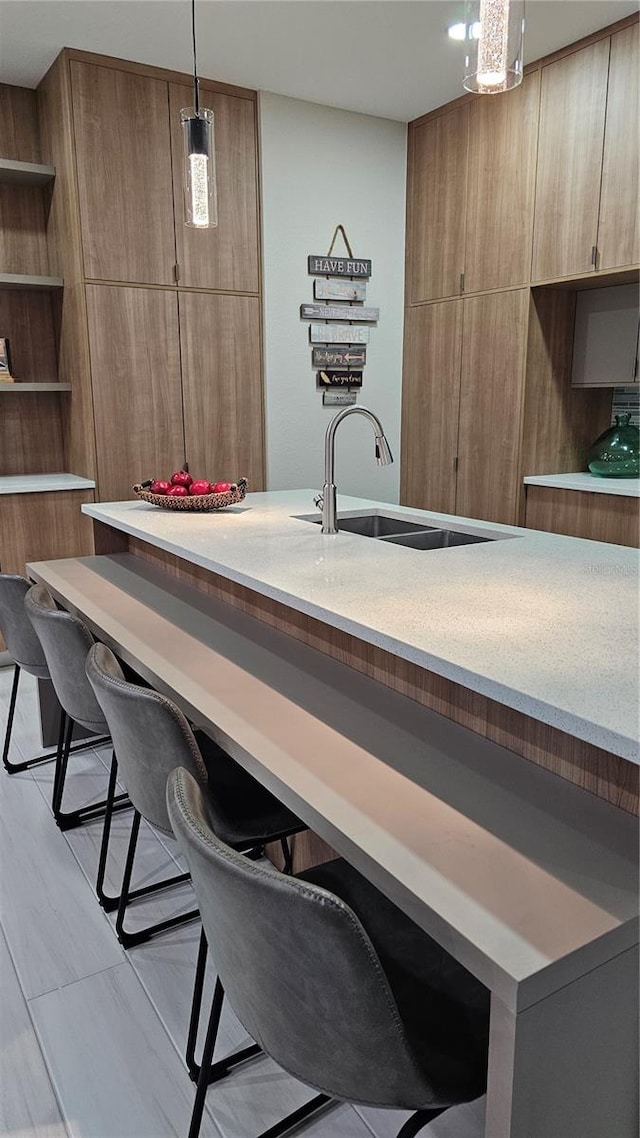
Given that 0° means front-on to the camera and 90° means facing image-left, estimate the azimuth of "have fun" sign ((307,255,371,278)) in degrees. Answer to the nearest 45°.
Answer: approximately 315°

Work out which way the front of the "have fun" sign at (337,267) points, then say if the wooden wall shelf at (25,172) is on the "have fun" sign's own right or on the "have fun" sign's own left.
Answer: on the "have fun" sign's own right

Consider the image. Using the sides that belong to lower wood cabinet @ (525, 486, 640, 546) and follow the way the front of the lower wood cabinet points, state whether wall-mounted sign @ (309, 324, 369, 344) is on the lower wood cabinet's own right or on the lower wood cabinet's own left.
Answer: on the lower wood cabinet's own right

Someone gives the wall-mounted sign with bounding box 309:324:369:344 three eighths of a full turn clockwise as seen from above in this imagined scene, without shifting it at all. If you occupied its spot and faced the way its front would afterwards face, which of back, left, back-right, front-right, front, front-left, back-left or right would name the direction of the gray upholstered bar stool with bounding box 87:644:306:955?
left

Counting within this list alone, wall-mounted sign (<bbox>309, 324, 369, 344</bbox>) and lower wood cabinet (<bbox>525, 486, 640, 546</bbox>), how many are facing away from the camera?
0

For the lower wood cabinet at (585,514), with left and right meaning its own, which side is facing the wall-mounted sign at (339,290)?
right

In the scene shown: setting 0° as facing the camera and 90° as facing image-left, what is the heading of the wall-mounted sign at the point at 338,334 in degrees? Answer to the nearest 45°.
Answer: approximately 315°

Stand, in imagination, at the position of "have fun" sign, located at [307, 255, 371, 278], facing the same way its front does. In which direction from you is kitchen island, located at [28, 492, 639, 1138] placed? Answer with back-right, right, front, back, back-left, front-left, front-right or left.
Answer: front-right

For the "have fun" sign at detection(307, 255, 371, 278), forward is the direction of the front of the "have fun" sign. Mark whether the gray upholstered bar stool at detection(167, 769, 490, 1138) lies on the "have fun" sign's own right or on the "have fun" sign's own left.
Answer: on the "have fun" sign's own right

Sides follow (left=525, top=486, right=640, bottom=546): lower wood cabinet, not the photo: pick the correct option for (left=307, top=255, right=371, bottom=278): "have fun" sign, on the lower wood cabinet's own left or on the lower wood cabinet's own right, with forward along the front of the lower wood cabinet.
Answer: on the lower wood cabinet's own right

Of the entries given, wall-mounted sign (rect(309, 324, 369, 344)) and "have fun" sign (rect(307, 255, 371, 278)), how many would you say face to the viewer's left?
0

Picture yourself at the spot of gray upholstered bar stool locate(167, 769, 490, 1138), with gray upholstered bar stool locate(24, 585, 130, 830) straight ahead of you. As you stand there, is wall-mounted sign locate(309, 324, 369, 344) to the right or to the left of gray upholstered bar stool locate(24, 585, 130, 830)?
right
